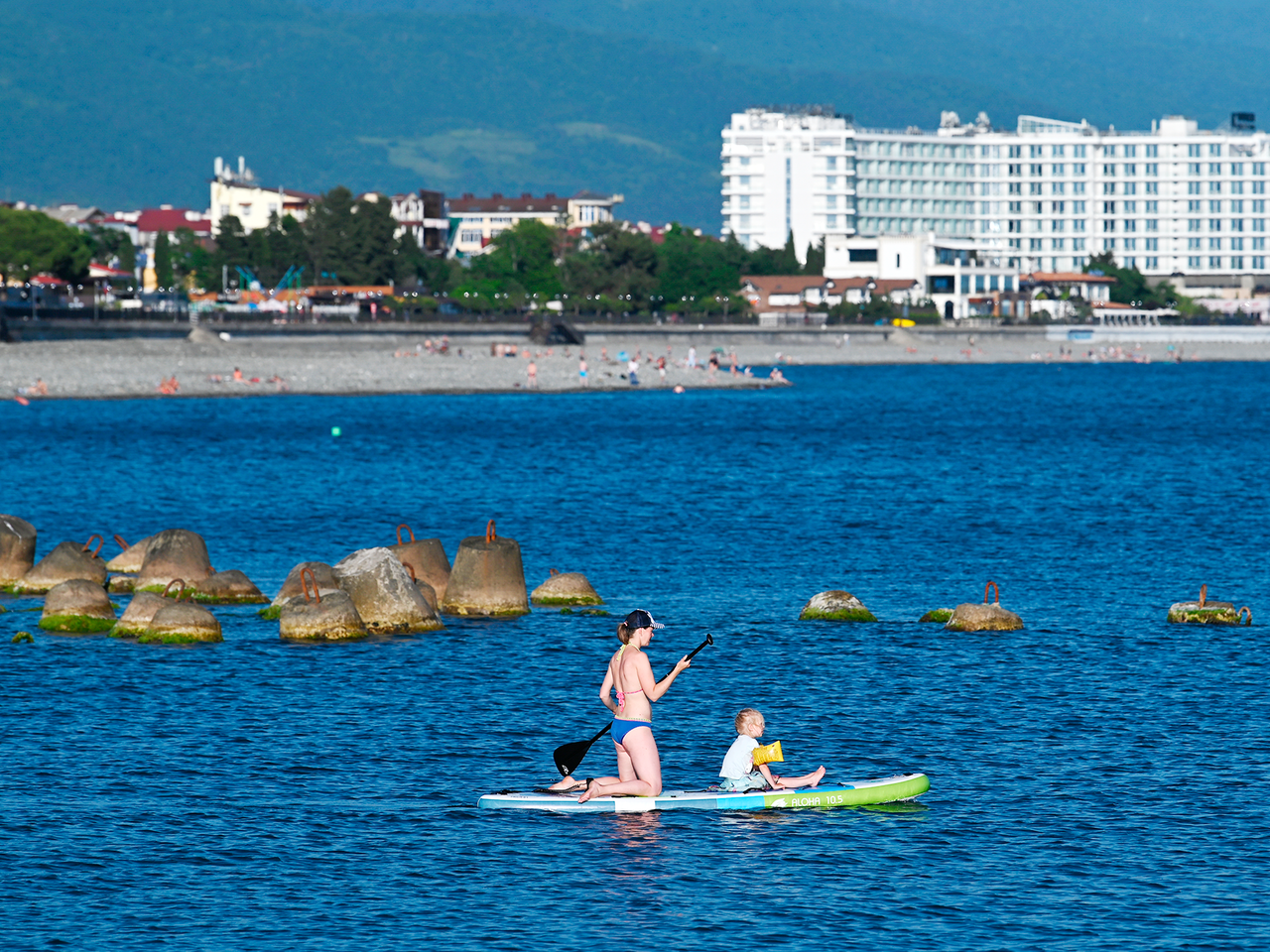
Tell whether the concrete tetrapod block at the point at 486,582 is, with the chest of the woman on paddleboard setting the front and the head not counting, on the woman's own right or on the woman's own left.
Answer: on the woman's own left

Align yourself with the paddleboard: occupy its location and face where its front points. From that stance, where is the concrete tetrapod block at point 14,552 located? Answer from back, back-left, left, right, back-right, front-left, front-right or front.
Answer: back-left

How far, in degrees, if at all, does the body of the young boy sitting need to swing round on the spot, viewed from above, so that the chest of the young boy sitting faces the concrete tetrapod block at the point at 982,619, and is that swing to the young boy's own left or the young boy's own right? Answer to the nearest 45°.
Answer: approximately 90° to the young boy's own left

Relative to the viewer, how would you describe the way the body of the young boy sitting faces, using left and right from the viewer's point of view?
facing to the right of the viewer

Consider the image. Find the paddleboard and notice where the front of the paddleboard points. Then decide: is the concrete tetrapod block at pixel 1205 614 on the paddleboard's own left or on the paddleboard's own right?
on the paddleboard's own left

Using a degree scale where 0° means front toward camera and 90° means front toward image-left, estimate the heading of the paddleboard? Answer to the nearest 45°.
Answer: approximately 270°

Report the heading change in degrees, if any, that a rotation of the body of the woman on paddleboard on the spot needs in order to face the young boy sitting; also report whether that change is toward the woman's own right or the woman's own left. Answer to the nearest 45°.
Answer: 0° — they already face them

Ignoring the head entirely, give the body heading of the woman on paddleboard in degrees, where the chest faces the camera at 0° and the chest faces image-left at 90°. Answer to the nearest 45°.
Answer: approximately 225°

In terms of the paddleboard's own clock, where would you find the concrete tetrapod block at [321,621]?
The concrete tetrapod block is roughly at 8 o'clock from the paddleboard.

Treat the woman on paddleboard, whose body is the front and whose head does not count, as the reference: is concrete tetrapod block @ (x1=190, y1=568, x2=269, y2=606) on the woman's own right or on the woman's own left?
on the woman's own left

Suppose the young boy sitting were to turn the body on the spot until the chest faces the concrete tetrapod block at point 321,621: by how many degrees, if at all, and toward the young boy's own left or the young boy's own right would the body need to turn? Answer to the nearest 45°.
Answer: approximately 135° to the young boy's own left

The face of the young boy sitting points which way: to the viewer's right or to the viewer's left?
to the viewer's right

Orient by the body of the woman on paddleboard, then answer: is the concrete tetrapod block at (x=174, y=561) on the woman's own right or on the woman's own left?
on the woman's own left

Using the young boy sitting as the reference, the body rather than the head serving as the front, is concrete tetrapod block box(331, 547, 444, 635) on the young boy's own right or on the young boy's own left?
on the young boy's own left

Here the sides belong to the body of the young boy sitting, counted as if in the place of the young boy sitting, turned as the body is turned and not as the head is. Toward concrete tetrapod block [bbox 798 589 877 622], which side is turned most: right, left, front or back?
left
